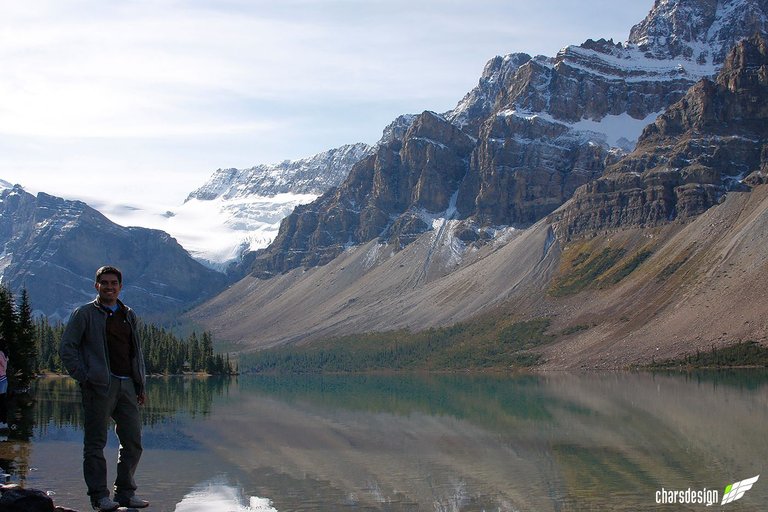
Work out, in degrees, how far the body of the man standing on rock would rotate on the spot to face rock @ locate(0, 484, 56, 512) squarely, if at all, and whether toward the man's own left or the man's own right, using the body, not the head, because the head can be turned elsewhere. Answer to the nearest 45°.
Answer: approximately 90° to the man's own right

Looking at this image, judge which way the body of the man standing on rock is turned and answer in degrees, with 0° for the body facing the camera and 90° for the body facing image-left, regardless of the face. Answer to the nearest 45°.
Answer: approximately 315°
